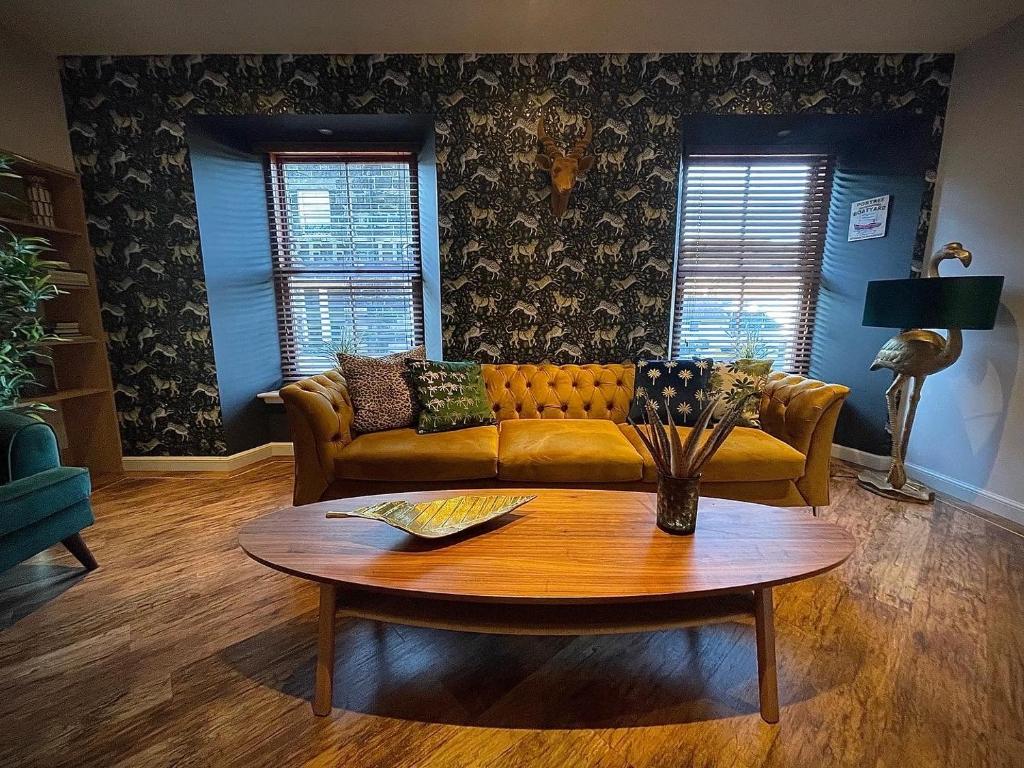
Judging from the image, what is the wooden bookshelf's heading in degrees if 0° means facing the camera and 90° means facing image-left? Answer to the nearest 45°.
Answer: approximately 315°

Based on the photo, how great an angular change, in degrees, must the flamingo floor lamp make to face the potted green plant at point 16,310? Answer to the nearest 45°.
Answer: approximately 135° to its right

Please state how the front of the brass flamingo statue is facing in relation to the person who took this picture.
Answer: facing to the right of the viewer

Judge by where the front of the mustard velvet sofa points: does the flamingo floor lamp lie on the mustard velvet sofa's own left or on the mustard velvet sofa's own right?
on the mustard velvet sofa's own left

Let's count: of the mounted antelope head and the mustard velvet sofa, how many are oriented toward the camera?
2

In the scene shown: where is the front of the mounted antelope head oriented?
toward the camera

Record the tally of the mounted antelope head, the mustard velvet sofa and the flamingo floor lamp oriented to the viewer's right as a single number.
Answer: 1

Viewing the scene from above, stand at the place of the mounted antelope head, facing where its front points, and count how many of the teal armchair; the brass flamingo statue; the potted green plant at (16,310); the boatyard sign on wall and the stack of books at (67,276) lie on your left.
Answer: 2

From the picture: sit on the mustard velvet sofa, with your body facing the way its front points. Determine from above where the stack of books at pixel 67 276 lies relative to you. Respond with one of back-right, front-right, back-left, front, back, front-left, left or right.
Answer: right

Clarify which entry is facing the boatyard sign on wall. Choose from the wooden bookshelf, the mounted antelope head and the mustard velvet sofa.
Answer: the wooden bookshelf

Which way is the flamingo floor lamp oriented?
to the viewer's right

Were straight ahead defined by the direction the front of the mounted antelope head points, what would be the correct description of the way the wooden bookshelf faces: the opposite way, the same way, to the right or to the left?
to the left

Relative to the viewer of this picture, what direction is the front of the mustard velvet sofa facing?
facing the viewer
